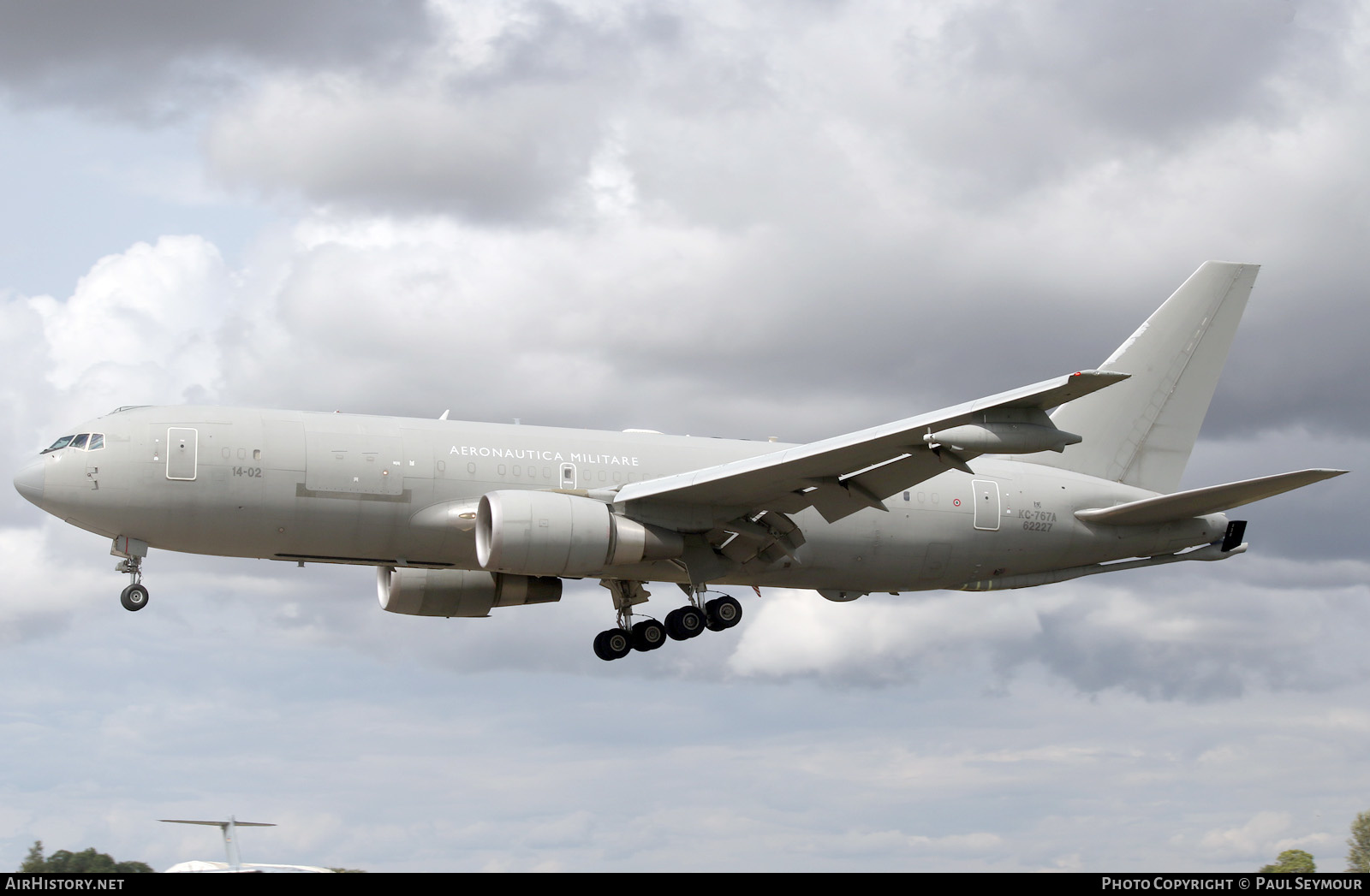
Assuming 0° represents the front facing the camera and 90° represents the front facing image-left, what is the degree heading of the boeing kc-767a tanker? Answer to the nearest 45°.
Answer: approximately 90°
